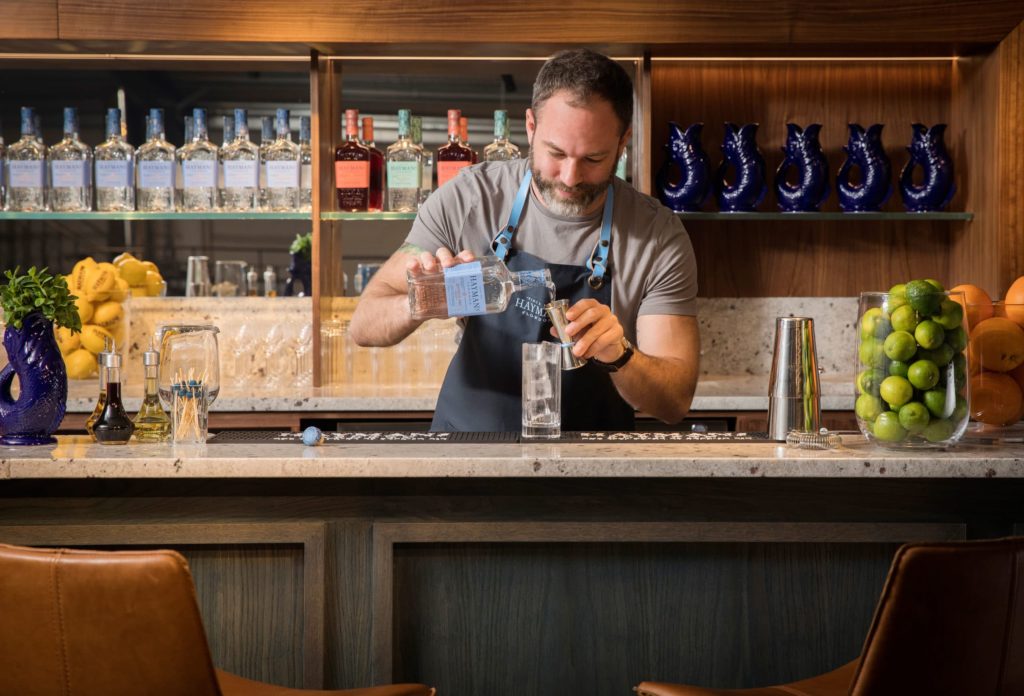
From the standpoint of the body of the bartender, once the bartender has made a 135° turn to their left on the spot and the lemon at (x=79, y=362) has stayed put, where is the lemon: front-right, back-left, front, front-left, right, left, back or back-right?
left

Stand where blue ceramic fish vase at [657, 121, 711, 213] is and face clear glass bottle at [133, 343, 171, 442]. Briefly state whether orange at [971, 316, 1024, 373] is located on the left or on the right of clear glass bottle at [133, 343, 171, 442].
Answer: left

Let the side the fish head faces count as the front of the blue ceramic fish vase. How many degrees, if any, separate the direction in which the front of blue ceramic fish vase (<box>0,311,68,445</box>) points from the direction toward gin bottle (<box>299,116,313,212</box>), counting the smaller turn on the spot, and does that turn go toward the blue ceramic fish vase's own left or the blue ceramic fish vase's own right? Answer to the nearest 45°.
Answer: approximately 45° to the blue ceramic fish vase's own left

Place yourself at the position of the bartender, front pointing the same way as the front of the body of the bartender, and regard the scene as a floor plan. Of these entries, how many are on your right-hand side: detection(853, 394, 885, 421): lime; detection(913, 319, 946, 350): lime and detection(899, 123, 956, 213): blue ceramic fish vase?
0

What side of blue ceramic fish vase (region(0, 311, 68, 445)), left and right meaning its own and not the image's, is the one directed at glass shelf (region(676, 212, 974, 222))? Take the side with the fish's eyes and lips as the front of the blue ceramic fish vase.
front

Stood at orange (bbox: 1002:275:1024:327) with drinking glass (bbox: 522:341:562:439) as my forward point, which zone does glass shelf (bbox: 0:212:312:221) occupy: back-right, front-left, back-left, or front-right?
front-right

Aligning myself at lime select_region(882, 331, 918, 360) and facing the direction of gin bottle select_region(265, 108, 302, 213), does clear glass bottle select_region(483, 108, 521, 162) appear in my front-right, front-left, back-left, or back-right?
front-right

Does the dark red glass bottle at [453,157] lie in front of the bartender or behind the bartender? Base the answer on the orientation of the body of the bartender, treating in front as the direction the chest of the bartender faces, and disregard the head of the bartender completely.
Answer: behind

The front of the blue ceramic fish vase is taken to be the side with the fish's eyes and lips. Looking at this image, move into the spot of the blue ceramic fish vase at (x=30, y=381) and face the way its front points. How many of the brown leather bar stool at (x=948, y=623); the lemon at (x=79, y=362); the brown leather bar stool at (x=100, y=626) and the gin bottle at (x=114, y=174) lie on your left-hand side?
2

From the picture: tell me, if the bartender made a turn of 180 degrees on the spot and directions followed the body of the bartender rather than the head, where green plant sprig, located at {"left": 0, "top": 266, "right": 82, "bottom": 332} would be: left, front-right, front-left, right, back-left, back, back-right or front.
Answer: back-left

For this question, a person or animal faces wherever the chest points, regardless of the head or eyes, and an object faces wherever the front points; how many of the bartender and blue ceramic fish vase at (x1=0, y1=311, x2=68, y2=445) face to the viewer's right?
1

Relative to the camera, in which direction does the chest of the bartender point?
toward the camera

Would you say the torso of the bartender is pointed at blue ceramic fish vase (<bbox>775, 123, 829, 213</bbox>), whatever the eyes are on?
no

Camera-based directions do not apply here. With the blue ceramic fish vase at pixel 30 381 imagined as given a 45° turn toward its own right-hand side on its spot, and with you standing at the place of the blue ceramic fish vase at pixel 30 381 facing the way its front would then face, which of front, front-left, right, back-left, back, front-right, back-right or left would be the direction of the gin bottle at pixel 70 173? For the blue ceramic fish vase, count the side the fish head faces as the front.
back-left

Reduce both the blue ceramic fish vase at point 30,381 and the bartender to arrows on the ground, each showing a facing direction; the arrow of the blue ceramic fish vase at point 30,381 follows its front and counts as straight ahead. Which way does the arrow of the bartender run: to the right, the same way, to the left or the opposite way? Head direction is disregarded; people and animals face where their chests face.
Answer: to the right

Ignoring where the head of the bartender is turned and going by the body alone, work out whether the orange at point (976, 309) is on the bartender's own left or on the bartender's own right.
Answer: on the bartender's own left

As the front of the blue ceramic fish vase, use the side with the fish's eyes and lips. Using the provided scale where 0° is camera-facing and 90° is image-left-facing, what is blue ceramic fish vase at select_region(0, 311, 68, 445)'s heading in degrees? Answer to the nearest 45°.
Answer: approximately 270°

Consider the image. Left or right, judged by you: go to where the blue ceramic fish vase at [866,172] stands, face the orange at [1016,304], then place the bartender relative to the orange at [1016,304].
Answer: right
